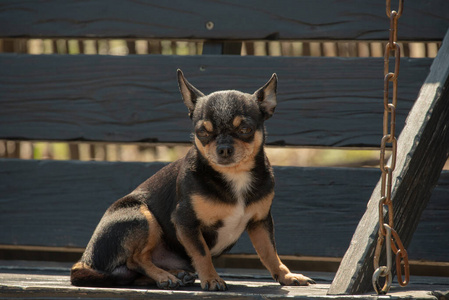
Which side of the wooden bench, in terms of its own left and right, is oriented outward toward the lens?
front

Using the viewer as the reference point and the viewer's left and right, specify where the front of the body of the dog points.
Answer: facing the viewer and to the right of the viewer
